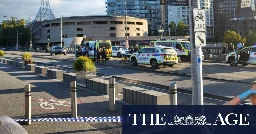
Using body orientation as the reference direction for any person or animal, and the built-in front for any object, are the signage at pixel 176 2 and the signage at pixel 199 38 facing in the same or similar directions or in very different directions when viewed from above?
same or similar directions

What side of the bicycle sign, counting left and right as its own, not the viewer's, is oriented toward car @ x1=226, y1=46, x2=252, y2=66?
back

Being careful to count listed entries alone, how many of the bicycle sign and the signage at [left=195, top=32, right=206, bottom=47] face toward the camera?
2

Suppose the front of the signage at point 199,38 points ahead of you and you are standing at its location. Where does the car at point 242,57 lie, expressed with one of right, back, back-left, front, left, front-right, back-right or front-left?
back

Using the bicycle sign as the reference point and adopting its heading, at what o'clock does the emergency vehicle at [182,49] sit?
The emergency vehicle is roughly at 6 o'clock from the bicycle sign.

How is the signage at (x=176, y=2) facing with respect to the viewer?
toward the camera

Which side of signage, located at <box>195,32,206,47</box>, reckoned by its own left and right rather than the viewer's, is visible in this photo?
front

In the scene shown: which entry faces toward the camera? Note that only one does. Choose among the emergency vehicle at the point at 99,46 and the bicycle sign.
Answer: the bicycle sign

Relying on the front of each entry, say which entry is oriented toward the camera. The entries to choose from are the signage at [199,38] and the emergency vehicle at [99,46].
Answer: the signage
